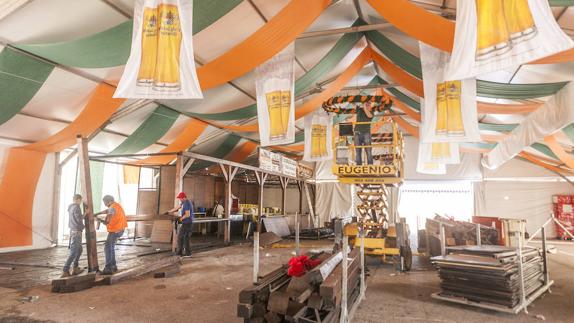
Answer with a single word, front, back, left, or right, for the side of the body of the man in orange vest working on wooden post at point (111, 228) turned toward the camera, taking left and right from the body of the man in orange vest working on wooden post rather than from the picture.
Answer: left

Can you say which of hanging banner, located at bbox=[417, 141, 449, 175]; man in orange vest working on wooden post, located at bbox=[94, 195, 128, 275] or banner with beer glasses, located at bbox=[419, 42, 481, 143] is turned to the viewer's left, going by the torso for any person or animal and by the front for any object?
the man in orange vest working on wooden post

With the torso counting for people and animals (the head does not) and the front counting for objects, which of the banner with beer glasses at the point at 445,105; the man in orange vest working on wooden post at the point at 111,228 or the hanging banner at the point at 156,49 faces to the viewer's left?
the man in orange vest working on wooden post

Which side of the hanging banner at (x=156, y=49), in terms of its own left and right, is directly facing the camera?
front

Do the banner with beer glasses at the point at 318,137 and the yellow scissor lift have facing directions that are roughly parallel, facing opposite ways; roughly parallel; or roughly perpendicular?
roughly parallel

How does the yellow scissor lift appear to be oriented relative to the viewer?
toward the camera

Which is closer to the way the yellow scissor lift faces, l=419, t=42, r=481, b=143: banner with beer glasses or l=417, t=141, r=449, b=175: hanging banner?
the banner with beer glasses

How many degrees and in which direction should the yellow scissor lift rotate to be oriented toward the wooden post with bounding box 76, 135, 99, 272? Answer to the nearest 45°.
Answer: approximately 45° to its right

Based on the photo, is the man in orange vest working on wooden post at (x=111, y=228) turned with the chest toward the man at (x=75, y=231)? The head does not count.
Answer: yes

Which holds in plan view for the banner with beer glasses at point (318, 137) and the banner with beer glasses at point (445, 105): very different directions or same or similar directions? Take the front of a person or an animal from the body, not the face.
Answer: same or similar directions

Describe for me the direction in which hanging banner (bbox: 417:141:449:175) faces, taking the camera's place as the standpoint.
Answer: facing the viewer

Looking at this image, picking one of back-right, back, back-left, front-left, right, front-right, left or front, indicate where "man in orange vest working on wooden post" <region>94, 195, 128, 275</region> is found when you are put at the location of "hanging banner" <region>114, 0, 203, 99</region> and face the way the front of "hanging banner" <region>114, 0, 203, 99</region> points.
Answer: back

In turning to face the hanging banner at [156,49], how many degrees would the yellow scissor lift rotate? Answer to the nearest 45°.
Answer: approximately 45° to its right

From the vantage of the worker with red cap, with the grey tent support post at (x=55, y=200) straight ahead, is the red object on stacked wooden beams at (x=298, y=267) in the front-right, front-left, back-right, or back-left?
back-left

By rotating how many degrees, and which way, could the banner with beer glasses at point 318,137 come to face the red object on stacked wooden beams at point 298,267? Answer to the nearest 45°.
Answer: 0° — it already faces it

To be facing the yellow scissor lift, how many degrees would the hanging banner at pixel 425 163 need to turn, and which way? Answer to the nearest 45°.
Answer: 0° — it already faces it

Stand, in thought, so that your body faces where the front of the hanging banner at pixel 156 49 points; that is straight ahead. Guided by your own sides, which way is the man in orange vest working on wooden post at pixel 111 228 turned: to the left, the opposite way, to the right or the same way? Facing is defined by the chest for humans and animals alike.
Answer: to the right

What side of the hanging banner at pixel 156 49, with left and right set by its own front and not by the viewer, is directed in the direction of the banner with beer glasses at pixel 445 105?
left
